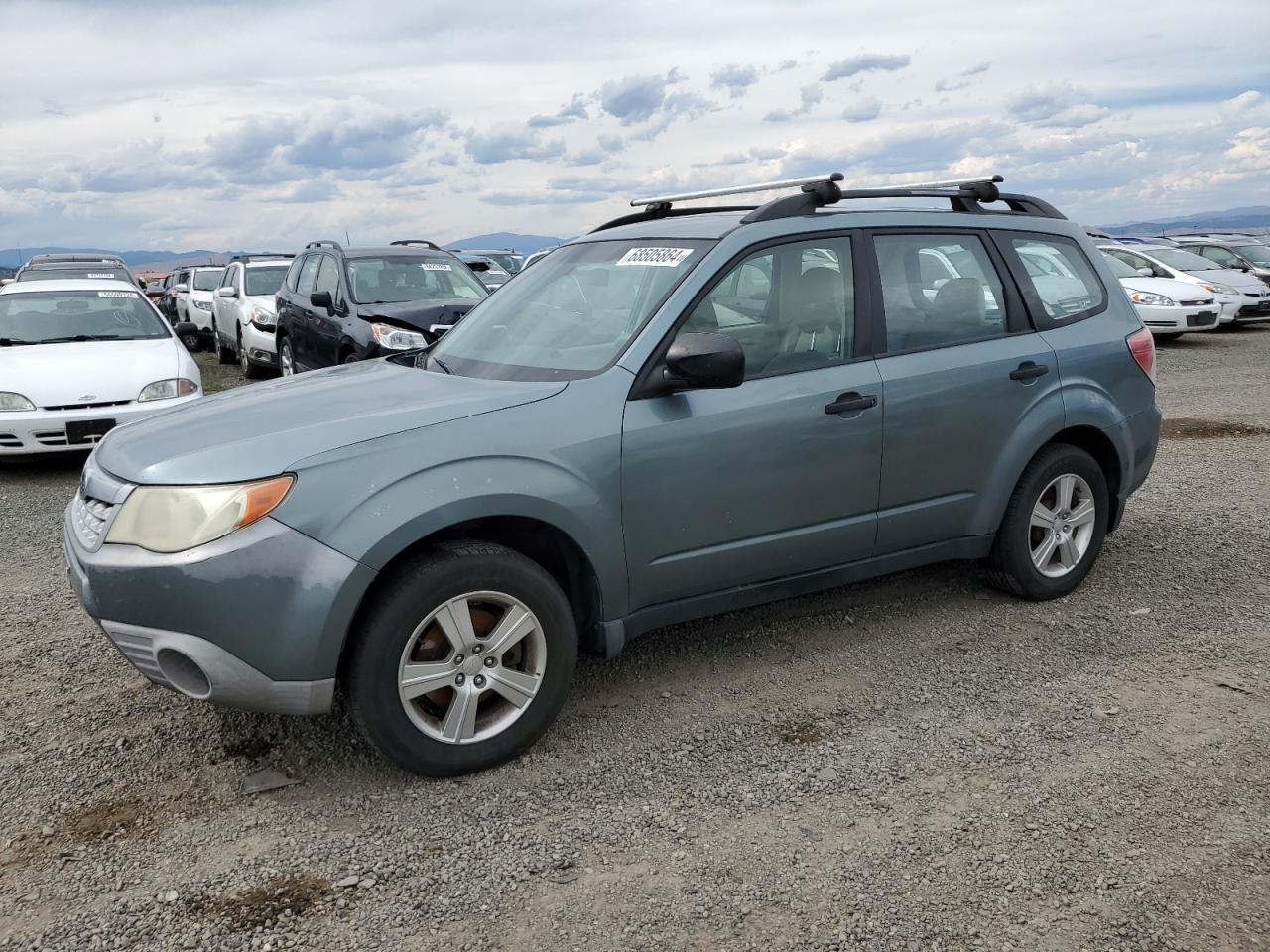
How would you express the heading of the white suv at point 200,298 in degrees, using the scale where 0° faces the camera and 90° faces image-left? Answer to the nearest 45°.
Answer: approximately 315°

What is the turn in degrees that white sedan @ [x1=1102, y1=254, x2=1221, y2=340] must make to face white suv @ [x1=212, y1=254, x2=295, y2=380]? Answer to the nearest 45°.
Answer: approximately 90° to its right

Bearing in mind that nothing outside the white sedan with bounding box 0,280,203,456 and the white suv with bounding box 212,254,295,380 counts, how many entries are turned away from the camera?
0

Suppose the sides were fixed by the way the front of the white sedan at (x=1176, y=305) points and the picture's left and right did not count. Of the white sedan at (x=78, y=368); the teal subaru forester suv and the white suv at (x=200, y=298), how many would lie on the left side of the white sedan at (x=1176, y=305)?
0

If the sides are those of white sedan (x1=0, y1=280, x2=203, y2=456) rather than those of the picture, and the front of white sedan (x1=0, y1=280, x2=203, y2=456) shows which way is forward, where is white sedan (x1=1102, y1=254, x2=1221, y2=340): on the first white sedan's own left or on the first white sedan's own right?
on the first white sedan's own left

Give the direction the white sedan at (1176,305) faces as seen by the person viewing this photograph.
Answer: facing the viewer and to the right of the viewer

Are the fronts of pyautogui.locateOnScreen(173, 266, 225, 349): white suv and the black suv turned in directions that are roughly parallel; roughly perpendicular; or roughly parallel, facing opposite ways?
roughly parallel

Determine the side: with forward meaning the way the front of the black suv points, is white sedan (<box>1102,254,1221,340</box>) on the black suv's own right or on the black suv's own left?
on the black suv's own left

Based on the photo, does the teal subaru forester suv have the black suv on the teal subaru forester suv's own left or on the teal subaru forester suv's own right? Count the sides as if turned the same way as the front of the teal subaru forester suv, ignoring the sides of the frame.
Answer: on the teal subaru forester suv's own right

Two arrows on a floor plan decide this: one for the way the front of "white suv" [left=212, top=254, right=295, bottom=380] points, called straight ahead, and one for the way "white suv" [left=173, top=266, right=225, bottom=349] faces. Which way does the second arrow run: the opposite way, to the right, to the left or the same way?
the same way

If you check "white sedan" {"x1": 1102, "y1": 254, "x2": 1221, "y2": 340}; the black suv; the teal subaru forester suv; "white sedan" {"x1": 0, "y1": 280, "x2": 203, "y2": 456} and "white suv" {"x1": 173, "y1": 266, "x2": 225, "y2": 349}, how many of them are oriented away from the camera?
0

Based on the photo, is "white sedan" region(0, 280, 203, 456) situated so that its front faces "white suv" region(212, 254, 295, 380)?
no

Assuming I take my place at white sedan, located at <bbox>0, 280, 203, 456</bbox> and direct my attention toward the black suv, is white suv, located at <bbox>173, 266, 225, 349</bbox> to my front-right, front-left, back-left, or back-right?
front-left

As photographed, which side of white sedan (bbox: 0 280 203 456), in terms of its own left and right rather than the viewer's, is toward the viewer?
front

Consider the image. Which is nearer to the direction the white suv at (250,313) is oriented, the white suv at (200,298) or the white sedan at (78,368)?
the white sedan

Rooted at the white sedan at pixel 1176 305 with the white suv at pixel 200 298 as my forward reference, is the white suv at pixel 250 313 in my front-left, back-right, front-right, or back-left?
front-left

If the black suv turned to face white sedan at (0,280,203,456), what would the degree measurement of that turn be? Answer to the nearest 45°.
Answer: approximately 90° to its right
